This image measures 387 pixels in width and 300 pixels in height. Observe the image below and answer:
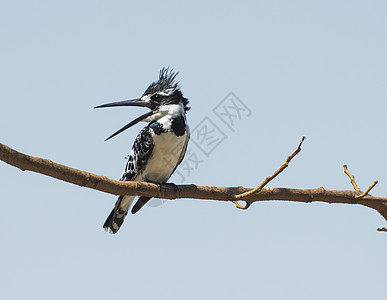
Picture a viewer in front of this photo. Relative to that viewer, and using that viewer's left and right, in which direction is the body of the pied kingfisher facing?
facing the viewer and to the right of the viewer
